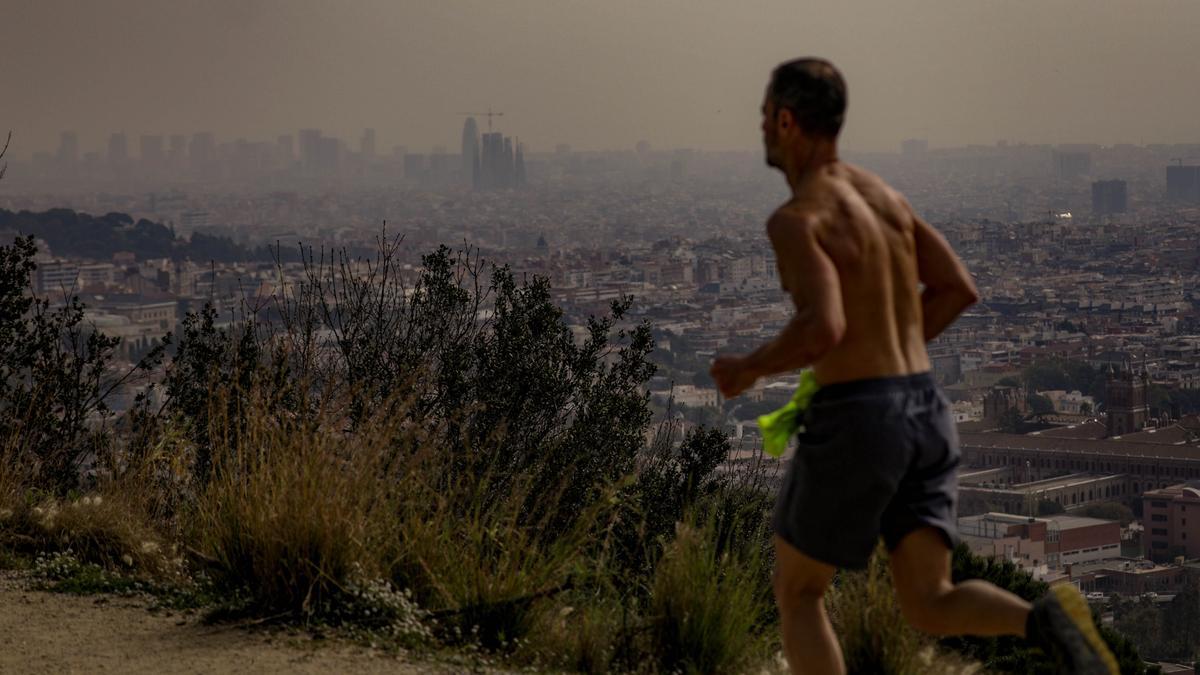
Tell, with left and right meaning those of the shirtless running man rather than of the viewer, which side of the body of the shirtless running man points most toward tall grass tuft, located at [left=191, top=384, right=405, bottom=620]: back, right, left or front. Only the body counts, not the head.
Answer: front

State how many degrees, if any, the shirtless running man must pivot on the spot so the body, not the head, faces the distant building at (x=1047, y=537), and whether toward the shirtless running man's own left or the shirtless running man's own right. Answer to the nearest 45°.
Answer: approximately 45° to the shirtless running man's own right

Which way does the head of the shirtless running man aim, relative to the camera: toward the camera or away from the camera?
away from the camera

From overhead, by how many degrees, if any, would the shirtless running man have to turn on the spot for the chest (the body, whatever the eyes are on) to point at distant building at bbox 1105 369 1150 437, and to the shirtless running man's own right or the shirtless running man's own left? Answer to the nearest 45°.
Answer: approximately 45° to the shirtless running man's own right

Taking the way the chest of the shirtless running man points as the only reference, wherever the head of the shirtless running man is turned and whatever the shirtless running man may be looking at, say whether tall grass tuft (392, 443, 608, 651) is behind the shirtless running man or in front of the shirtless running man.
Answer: in front

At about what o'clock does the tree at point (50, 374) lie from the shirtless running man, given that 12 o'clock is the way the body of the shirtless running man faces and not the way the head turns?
The tree is roughly at 12 o'clock from the shirtless running man.

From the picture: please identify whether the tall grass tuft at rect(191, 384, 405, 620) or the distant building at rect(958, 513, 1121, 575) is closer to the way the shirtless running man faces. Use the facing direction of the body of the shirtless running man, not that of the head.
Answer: the tall grass tuft

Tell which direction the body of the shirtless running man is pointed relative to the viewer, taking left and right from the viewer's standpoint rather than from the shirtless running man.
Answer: facing away from the viewer and to the left of the viewer

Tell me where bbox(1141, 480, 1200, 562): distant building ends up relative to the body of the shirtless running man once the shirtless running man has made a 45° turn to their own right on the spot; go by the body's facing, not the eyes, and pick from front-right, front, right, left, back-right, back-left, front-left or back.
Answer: front

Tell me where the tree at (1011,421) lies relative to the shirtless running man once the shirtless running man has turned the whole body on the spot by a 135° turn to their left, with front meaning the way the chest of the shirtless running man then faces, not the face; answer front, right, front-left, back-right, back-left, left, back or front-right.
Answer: back

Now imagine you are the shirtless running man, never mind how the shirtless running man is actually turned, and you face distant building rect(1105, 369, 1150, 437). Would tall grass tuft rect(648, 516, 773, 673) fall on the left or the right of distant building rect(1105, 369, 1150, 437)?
left
